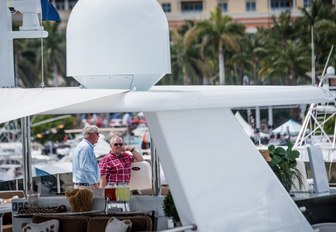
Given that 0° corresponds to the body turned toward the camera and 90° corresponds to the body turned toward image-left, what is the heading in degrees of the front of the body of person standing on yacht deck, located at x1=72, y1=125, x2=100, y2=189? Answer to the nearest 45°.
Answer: approximately 270°

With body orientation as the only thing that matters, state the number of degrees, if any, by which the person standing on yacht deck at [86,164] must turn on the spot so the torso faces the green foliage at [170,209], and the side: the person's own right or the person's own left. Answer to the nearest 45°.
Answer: approximately 90° to the person's own right

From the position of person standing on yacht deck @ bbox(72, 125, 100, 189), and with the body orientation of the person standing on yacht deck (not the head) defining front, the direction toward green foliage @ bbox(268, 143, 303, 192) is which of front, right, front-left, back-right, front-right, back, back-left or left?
front-right
